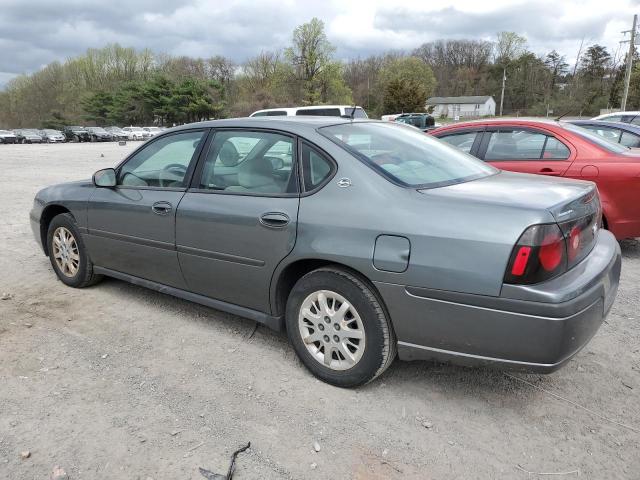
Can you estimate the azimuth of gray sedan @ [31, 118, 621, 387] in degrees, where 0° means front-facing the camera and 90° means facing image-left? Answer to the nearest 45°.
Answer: approximately 135°

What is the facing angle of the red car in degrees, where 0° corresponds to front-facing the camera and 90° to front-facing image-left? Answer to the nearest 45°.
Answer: approximately 90°

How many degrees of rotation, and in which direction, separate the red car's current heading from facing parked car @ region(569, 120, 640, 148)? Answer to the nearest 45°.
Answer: approximately 90° to its right

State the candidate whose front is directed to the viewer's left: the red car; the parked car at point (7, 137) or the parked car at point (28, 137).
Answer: the red car

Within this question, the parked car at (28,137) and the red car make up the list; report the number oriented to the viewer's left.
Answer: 1

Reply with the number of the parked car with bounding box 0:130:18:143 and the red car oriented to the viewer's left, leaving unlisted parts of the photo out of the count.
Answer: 1
